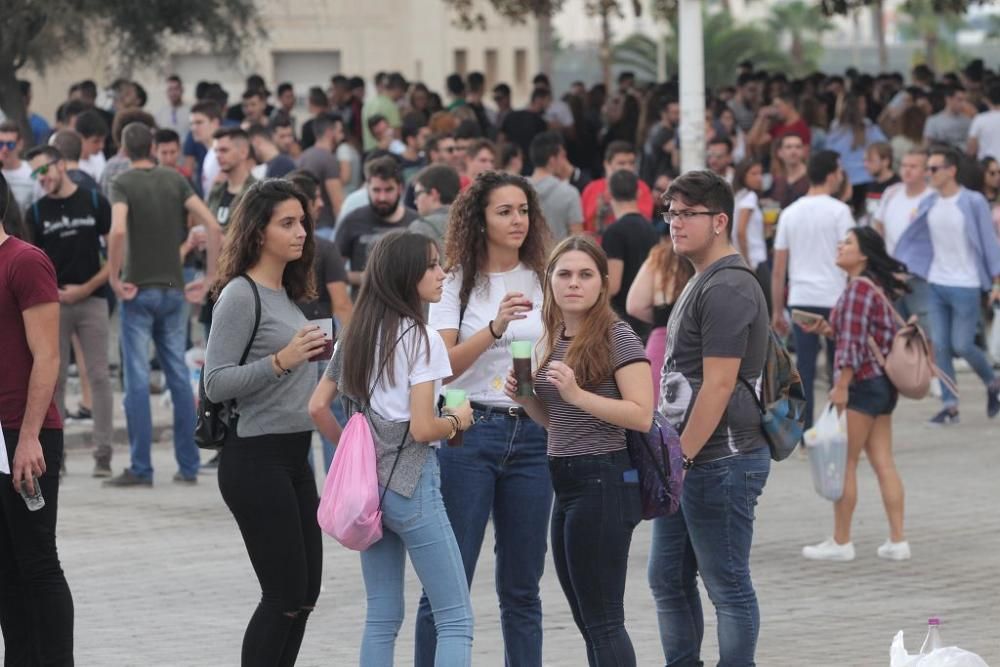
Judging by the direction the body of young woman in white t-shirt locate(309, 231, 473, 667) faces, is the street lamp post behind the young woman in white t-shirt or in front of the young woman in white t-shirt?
in front

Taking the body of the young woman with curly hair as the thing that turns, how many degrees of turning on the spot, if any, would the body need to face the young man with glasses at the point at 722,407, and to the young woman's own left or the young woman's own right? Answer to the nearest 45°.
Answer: approximately 45° to the young woman's own left

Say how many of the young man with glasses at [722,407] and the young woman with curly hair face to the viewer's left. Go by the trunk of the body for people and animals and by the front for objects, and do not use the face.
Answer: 1

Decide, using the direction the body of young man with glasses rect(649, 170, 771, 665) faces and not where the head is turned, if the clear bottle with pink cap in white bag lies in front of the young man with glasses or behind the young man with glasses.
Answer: behind

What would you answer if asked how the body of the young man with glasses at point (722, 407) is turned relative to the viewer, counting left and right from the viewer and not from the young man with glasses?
facing to the left of the viewer

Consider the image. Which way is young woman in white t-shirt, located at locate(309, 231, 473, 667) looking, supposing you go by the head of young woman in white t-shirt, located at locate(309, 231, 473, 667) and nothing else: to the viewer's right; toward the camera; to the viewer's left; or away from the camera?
to the viewer's right

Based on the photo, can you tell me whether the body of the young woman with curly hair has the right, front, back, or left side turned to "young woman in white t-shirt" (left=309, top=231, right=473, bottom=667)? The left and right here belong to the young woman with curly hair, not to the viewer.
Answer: right

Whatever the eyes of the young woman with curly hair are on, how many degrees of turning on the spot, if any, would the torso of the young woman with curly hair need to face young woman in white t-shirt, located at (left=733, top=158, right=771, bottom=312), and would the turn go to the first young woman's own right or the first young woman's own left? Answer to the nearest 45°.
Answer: approximately 135° to the first young woman's own left
